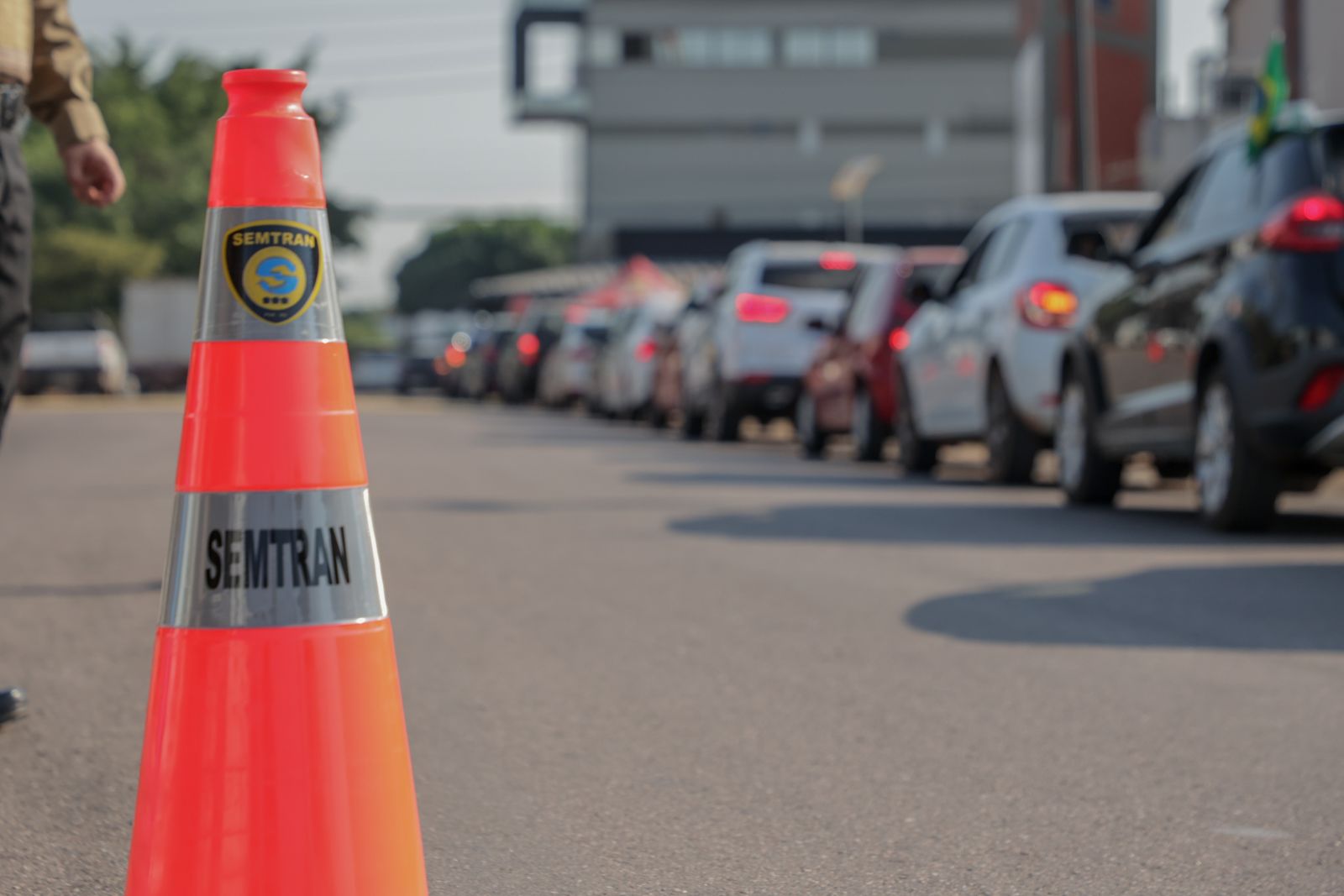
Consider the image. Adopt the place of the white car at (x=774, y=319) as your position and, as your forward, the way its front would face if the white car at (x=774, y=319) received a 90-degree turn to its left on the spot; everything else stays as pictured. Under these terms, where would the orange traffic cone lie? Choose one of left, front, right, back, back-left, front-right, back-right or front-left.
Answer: front-left

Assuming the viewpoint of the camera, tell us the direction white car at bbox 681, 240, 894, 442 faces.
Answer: facing away from the viewer and to the left of the viewer

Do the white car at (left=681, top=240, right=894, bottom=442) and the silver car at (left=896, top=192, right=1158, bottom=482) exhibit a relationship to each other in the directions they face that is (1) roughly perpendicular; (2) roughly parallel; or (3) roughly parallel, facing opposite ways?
roughly parallel

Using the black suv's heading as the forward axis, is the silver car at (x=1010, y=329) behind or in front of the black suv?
in front

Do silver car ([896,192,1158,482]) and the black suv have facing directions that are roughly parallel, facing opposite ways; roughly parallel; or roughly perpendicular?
roughly parallel

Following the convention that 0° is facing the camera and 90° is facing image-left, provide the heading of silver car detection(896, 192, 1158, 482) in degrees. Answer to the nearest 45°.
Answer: approximately 135°

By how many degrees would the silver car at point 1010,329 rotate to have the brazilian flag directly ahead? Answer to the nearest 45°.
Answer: approximately 135° to its left

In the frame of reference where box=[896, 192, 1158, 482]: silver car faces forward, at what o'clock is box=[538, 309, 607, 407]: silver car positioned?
box=[538, 309, 607, 407]: silver car is roughly at 1 o'clock from box=[896, 192, 1158, 482]: silver car.

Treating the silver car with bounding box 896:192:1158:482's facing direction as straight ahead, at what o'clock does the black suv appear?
The black suv is roughly at 7 o'clock from the silver car.

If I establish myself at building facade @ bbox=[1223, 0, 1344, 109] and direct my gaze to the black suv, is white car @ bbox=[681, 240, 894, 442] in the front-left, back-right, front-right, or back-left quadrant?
front-right

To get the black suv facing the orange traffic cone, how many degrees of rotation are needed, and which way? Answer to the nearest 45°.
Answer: approximately 135° to its left

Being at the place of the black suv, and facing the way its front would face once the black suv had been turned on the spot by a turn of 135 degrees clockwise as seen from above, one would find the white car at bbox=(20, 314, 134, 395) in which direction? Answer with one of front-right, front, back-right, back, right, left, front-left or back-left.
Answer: back-left

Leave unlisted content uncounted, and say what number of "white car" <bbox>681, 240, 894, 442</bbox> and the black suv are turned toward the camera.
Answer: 0

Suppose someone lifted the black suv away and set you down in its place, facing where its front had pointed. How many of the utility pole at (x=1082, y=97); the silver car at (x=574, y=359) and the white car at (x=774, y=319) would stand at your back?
0

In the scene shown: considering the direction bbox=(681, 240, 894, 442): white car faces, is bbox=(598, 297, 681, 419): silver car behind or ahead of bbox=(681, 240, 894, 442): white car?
ahead

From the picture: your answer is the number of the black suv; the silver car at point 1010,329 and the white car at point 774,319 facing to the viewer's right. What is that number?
0

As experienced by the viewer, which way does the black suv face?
facing away from the viewer and to the left of the viewer

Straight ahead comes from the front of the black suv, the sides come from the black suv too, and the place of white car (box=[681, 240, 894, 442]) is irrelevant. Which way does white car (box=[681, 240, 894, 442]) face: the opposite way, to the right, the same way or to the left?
the same way

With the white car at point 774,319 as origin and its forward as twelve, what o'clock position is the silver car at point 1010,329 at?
The silver car is roughly at 7 o'clock from the white car.

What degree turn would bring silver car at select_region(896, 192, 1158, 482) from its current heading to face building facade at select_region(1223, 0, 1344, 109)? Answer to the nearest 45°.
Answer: approximately 45° to its right

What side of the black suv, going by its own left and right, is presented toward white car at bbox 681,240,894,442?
front
